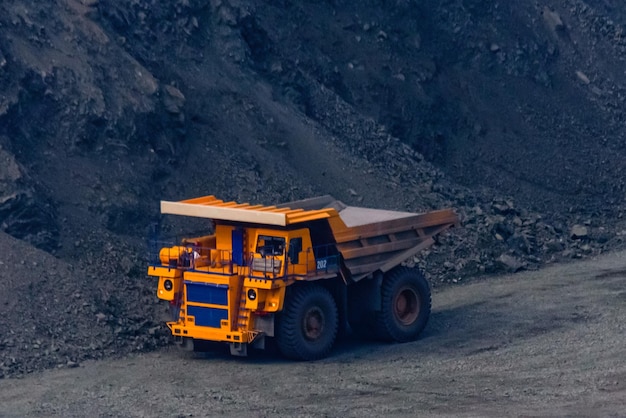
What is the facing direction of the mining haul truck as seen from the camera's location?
facing the viewer and to the left of the viewer
